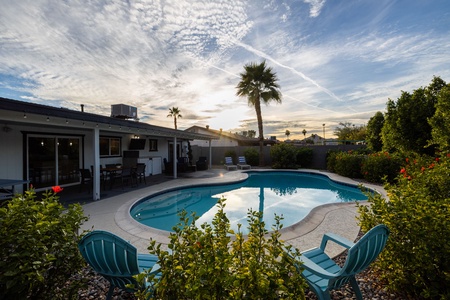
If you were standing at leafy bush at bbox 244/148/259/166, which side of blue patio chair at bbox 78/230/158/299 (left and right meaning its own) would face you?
front

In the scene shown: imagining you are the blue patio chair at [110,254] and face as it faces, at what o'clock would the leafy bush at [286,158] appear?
The leafy bush is roughly at 12 o'clock from the blue patio chair.

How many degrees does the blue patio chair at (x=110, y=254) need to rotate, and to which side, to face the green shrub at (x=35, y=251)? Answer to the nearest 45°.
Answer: approximately 135° to its left

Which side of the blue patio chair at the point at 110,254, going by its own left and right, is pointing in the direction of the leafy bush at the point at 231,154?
front

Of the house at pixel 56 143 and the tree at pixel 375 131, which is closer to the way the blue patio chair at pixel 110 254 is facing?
the tree

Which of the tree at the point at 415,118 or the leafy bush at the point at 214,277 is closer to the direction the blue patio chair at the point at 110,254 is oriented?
the tree

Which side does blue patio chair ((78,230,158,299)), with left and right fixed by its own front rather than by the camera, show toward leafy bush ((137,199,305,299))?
right

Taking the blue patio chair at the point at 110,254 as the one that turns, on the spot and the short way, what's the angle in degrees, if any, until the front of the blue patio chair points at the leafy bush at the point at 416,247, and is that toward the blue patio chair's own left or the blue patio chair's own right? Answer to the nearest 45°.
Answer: approximately 45° to the blue patio chair's own right

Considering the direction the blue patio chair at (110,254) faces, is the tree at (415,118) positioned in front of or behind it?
in front

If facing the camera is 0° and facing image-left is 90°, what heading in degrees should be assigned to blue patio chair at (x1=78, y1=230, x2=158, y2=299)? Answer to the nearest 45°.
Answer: approximately 225°

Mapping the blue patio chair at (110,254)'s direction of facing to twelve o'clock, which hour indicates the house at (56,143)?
The house is roughly at 10 o'clock from the blue patio chair.

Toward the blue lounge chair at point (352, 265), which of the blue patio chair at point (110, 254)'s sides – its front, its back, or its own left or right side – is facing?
right

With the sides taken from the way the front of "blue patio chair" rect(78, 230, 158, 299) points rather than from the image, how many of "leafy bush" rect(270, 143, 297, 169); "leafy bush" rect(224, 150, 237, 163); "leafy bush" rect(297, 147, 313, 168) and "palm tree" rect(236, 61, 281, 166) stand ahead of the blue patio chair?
4

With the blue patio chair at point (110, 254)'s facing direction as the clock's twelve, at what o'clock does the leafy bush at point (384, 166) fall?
The leafy bush is roughly at 1 o'clock from the blue patio chair.
